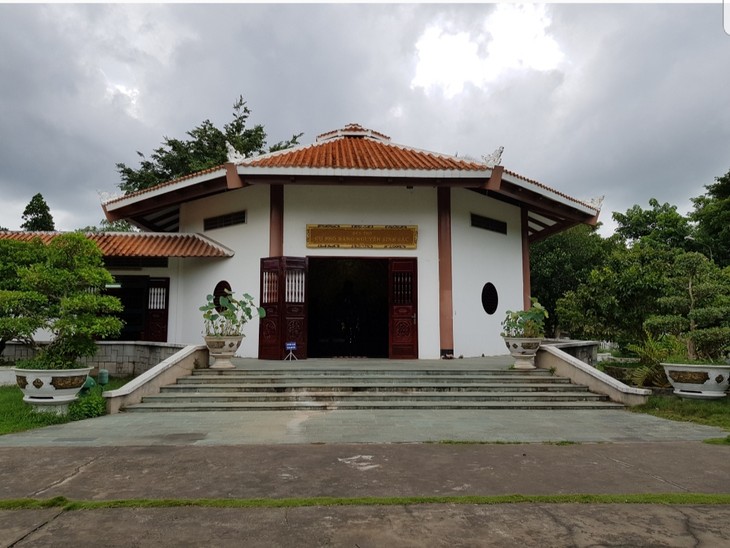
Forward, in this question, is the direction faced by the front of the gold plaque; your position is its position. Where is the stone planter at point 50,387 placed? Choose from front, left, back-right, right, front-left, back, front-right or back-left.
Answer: front-right

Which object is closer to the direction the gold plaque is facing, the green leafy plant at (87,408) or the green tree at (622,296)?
the green leafy plant

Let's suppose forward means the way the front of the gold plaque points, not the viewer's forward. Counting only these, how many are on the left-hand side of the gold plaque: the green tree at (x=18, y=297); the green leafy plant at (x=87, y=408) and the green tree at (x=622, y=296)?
1

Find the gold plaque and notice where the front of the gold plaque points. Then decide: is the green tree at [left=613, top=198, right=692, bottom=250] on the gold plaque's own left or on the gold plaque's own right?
on the gold plaque's own left

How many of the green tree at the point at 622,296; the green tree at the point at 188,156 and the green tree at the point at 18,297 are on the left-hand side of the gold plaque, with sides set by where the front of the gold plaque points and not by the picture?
1

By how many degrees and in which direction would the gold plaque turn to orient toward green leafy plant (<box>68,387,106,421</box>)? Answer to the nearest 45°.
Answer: approximately 45° to its right

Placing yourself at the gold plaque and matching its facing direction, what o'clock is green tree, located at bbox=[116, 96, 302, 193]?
The green tree is roughly at 5 o'clock from the gold plaque.

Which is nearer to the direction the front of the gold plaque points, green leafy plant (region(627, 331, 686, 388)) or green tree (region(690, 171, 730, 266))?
the green leafy plant

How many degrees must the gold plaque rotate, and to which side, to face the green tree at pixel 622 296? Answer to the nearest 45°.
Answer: approximately 90° to its left

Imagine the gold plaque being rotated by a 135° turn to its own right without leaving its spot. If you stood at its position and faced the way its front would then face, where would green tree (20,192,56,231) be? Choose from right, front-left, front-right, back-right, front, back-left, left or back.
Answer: front

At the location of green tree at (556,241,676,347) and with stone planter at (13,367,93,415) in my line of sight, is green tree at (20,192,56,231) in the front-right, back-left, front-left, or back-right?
front-right

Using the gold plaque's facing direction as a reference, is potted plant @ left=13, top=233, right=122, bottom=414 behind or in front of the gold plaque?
in front

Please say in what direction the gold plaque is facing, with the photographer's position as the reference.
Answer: facing the viewer

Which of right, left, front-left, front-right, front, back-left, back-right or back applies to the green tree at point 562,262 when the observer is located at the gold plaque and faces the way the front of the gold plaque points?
back-left

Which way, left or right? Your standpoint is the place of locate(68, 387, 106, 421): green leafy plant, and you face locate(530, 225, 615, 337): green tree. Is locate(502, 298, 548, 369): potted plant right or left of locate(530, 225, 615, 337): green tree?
right

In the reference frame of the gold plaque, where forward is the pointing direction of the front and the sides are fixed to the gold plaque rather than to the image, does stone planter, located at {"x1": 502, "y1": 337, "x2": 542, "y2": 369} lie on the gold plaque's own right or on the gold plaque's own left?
on the gold plaque's own left
